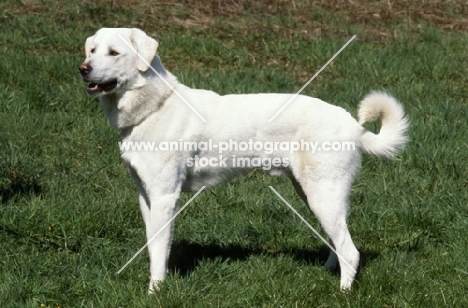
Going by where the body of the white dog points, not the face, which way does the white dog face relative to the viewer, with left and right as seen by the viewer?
facing to the left of the viewer
